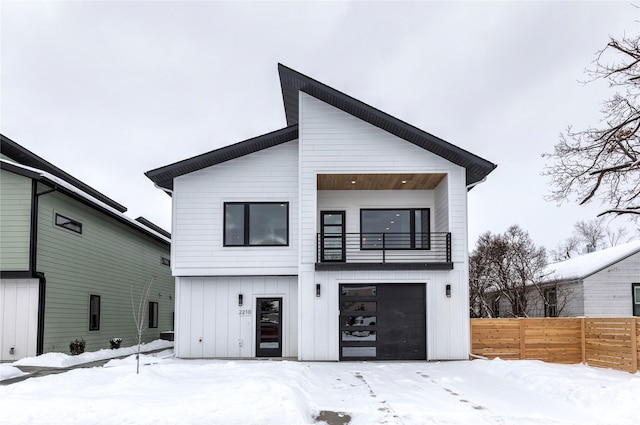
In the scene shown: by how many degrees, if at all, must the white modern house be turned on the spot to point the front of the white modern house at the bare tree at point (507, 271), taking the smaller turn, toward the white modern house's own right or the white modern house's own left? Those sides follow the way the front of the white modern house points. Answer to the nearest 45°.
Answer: approximately 135° to the white modern house's own left

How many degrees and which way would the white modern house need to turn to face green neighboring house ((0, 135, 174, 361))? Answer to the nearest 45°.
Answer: approximately 90° to its right

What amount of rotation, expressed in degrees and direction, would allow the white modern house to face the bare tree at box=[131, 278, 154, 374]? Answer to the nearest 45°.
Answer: approximately 90° to its right

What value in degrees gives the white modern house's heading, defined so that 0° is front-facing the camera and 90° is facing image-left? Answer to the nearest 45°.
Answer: approximately 0°

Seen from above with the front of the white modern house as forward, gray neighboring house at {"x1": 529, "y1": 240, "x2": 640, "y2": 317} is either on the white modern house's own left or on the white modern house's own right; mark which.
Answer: on the white modern house's own left

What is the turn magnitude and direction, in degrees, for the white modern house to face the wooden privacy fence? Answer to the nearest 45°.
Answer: approximately 90° to its left

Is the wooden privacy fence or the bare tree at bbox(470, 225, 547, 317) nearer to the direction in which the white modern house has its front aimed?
the wooden privacy fence

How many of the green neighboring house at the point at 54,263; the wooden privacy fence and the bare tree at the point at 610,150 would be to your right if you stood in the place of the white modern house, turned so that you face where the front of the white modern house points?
1
